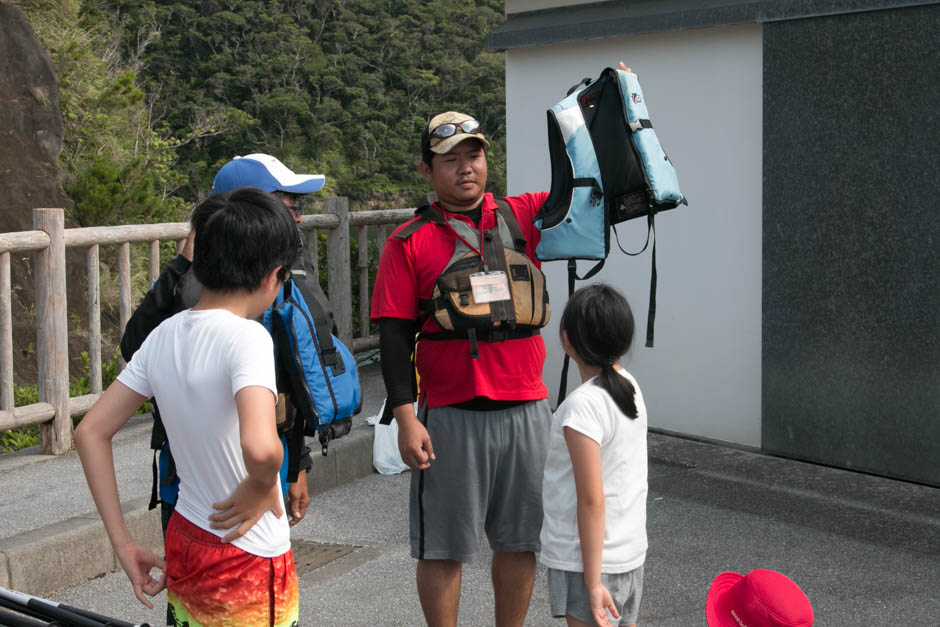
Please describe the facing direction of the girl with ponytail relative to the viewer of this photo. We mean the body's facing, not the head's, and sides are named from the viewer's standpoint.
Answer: facing away from the viewer and to the left of the viewer

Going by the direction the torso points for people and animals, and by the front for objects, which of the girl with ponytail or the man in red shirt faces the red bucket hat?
the man in red shirt

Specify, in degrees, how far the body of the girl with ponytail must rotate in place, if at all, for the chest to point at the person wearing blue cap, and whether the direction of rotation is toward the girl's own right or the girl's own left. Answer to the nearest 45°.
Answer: approximately 45° to the girl's own left

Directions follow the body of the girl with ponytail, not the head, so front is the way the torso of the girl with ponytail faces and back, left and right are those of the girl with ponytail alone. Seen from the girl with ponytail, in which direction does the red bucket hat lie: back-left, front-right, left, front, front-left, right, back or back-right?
back

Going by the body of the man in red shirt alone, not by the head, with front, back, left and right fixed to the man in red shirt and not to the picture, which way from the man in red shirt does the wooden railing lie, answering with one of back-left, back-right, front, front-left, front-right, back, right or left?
back

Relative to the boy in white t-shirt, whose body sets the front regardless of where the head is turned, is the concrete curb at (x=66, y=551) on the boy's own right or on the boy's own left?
on the boy's own left

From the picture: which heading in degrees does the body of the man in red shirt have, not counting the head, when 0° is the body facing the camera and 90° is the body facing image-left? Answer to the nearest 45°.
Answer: approximately 315°

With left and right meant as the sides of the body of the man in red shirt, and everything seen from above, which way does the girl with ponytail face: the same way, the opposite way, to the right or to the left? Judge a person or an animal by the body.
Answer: the opposite way

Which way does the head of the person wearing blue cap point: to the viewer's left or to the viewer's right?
to the viewer's right

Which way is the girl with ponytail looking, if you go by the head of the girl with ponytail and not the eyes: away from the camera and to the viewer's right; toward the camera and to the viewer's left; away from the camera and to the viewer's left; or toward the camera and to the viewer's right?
away from the camera and to the viewer's left

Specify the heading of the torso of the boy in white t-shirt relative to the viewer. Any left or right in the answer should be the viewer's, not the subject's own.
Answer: facing away from the viewer and to the right of the viewer

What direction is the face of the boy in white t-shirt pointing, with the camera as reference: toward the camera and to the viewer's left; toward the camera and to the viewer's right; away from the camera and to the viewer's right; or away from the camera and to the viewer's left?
away from the camera and to the viewer's right

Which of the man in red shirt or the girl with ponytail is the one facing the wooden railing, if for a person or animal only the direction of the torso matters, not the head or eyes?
the girl with ponytail

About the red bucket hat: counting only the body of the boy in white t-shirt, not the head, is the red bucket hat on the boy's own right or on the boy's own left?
on the boy's own right
